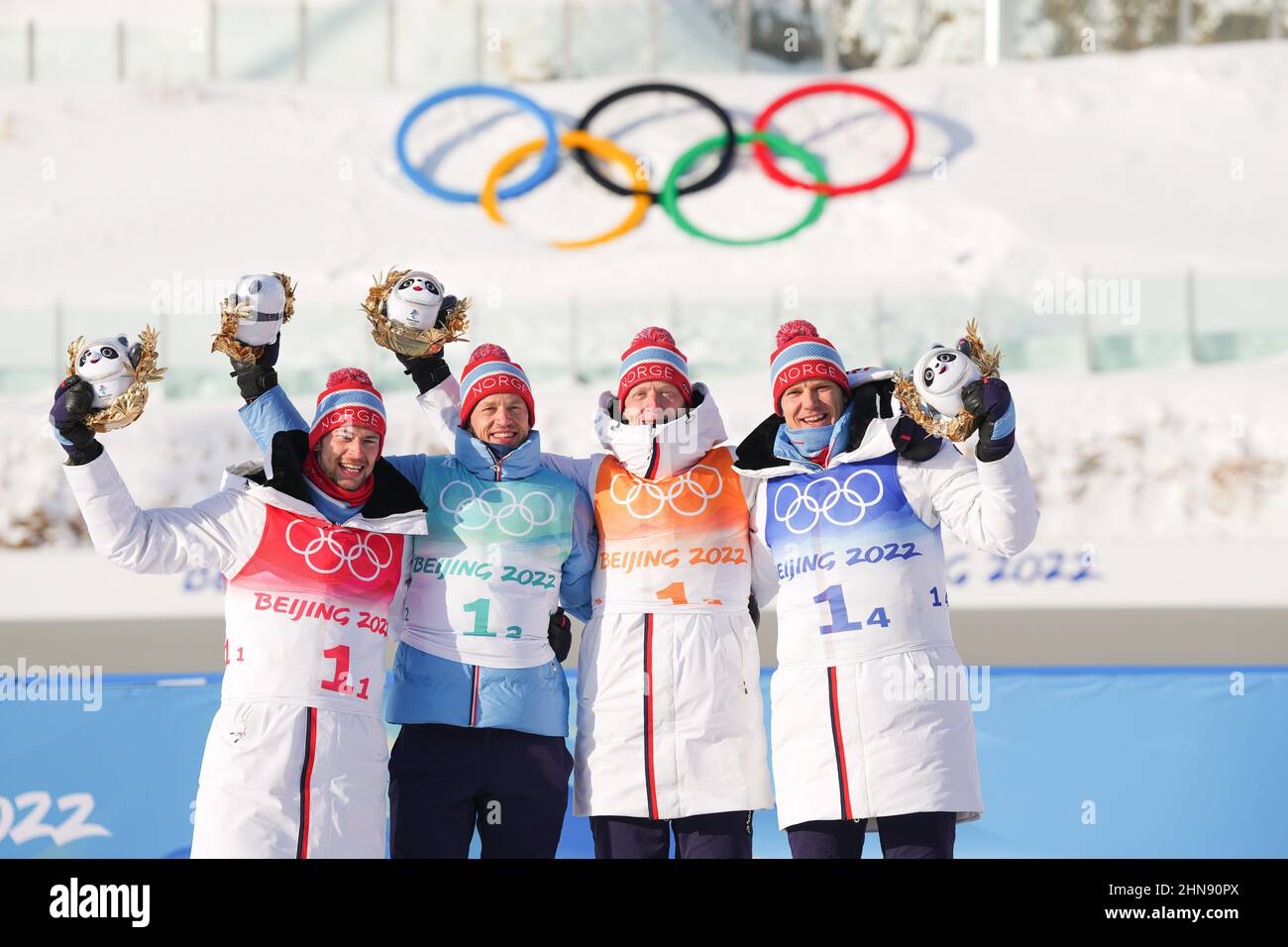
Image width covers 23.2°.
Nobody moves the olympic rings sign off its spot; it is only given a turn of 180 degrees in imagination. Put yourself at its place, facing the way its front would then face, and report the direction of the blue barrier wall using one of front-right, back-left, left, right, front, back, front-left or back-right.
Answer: back

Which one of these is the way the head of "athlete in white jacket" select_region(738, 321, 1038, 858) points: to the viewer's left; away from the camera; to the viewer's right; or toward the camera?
toward the camera

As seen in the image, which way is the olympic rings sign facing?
toward the camera

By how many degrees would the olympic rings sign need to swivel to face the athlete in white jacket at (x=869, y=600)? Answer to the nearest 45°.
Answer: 0° — it already faces them

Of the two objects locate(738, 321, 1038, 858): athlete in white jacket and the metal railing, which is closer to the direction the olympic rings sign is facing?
the athlete in white jacket

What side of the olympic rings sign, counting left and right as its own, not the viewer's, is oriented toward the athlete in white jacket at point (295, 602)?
front
